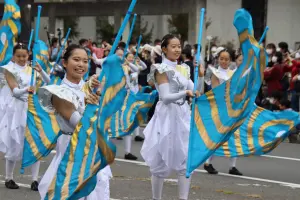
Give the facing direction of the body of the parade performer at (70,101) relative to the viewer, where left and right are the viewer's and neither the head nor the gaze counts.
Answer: facing the viewer and to the right of the viewer

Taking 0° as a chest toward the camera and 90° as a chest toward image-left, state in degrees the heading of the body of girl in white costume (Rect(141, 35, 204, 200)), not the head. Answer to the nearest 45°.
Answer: approximately 315°

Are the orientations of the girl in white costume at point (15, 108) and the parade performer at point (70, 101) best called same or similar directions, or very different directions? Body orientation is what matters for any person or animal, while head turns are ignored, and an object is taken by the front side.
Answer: same or similar directions

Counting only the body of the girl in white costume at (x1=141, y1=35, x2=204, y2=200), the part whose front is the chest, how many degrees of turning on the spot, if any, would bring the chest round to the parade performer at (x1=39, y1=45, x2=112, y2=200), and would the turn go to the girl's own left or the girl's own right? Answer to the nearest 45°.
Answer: approximately 90° to the girl's own right

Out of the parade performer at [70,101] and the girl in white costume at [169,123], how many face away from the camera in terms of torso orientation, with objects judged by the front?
0

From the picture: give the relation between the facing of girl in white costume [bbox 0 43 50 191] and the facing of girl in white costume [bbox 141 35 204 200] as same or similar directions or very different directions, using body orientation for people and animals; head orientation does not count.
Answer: same or similar directions

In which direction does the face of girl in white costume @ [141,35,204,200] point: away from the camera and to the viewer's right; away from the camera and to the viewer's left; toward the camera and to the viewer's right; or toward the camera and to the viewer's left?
toward the camera and to the viewer's right

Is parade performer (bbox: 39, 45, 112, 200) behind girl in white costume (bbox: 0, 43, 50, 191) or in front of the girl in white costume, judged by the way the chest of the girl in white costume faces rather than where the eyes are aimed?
in front

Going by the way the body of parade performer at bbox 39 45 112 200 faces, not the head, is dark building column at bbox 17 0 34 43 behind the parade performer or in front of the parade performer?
behind

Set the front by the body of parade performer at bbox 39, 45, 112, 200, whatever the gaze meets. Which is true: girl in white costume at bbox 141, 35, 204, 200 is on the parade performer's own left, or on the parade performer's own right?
on the parade performer's own left
